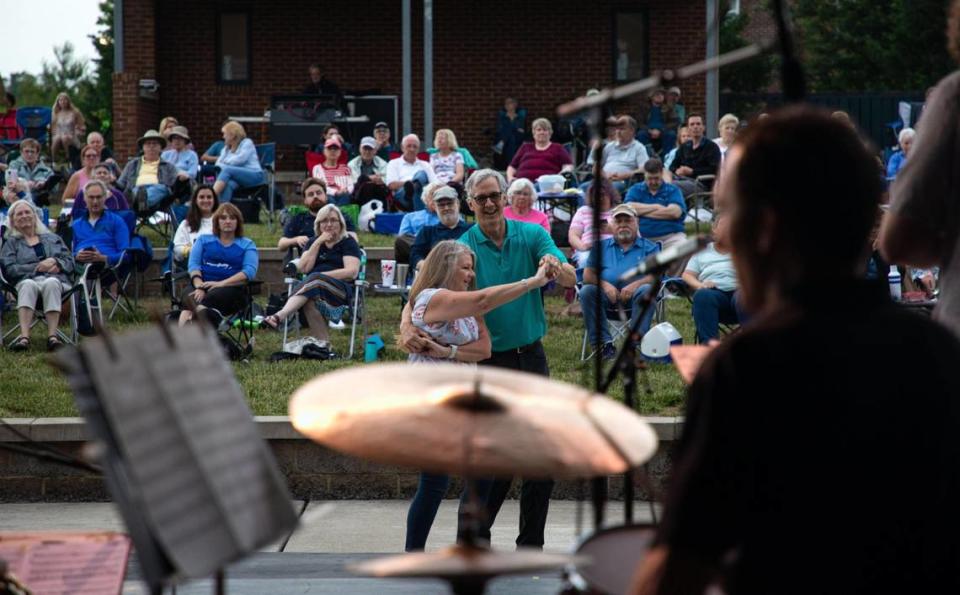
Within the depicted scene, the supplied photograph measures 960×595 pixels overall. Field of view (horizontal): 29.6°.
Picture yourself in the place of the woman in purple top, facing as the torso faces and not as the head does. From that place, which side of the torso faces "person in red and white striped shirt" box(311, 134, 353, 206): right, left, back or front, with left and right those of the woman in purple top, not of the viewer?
right

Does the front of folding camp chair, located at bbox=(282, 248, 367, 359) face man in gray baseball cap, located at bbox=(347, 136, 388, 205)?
no

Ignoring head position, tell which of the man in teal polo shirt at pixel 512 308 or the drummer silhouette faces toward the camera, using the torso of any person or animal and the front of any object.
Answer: the man in teal polo shirt

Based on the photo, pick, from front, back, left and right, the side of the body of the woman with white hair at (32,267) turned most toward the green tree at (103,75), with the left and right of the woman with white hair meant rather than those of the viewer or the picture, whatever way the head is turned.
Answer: back

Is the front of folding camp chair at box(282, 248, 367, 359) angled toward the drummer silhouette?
yes

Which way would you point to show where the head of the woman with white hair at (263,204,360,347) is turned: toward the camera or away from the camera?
toward the camera

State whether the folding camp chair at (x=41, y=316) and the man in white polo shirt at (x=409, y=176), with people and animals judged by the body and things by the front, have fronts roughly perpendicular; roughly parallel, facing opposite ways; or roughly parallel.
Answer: roughly parallel

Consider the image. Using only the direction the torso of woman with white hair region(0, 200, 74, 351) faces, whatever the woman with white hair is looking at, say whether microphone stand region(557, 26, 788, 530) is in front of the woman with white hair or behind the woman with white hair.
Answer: in front

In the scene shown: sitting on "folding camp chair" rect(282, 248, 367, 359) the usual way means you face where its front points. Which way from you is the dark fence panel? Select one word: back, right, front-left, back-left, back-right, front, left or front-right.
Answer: back-left

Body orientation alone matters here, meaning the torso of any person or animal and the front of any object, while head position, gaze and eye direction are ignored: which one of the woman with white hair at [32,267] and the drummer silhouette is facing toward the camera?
the woman with white hair

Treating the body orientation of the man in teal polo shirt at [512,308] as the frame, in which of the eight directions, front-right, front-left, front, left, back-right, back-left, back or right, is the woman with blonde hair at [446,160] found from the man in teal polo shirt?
back

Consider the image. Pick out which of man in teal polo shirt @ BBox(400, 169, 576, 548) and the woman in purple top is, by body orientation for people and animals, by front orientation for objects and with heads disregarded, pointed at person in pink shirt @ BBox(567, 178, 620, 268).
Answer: the woman in purple top

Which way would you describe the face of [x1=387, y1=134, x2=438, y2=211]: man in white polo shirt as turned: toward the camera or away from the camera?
toward the camera

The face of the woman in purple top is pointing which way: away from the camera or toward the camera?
toward the camera

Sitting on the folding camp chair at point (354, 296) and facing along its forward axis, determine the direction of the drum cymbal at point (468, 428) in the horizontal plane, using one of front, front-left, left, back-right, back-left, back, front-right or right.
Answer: front

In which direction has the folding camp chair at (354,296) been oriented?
toward the camera

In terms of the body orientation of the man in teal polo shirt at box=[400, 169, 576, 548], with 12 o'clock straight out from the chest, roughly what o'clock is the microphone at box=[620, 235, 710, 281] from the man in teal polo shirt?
The microphone is roughly at 12 o'clock from the man in teal polo shirt.

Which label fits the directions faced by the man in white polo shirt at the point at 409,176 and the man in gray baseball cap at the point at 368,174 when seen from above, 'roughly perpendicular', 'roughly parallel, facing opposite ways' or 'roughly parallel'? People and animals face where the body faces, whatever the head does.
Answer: roughly parallel

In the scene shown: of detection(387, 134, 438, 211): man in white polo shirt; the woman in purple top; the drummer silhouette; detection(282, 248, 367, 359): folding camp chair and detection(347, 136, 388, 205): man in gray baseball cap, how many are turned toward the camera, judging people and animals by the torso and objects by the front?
4

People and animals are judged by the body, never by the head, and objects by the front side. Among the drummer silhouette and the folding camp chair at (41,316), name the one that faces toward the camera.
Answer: the folding camp chair

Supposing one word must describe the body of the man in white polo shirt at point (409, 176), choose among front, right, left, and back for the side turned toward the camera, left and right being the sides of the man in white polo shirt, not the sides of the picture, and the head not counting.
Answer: front
